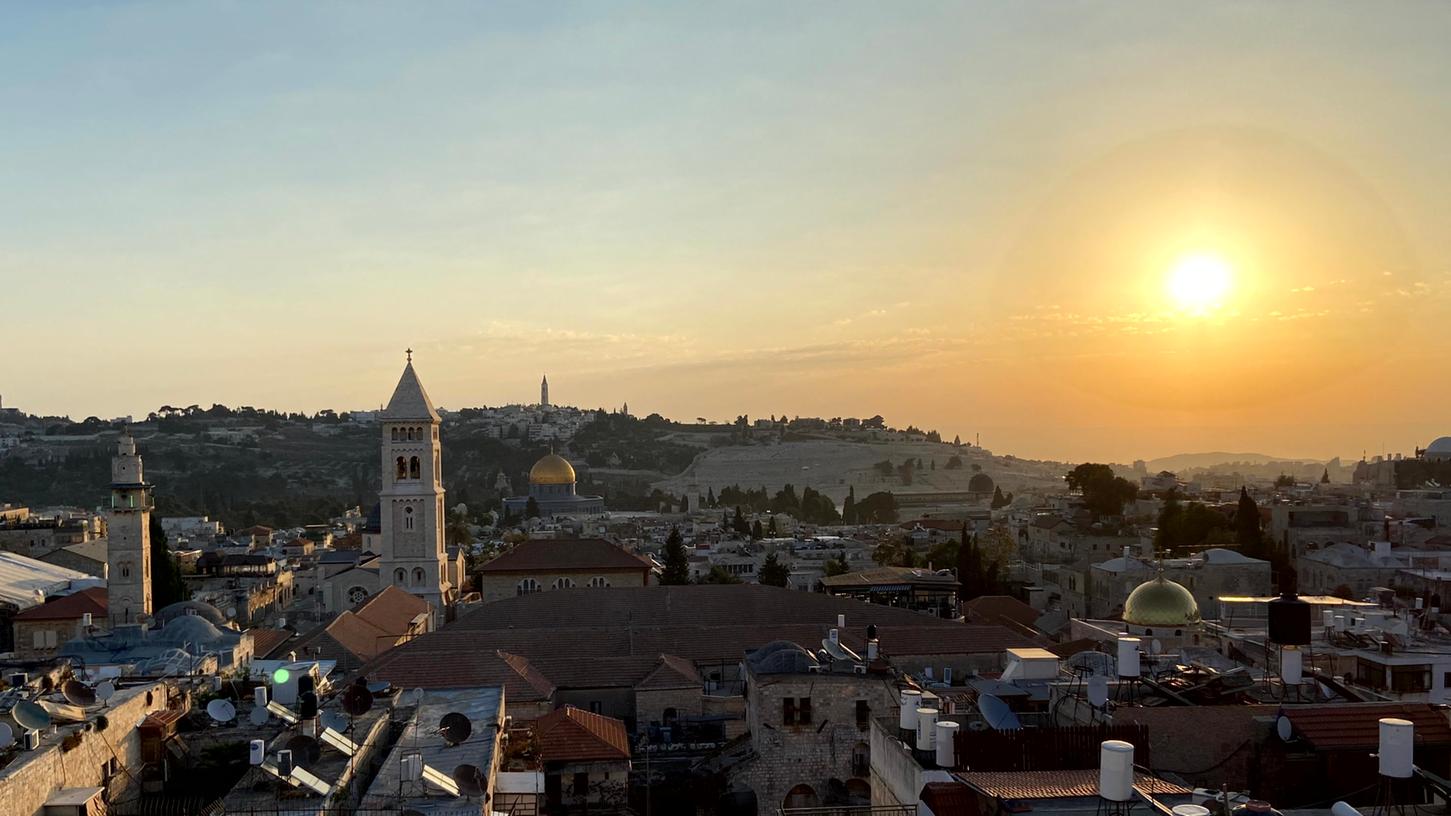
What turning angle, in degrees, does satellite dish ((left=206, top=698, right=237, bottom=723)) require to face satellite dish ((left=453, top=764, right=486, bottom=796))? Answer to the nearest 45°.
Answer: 0° — it already faces it

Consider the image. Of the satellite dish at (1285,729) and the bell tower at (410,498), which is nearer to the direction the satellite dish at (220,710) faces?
the satellite dish

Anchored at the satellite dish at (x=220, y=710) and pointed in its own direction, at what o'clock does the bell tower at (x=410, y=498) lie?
The bell tower is roughly at 8 o'clock from the satellite dish.

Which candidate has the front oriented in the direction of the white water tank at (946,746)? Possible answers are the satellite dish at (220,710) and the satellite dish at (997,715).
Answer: the satellite dish at (220,710)

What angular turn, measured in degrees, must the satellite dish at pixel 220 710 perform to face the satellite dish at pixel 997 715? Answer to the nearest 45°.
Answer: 0° — it already faces it

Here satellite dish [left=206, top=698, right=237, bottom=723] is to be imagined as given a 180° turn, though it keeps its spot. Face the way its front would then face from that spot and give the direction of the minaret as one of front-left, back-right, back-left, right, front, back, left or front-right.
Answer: front-right

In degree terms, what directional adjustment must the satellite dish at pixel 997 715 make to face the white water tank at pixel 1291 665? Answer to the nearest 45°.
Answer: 0° — it already faces it

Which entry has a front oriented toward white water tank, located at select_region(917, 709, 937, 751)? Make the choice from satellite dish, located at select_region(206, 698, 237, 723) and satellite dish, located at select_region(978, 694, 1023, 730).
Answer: satellite dish, located at select_region(206, 698, 237, 723)

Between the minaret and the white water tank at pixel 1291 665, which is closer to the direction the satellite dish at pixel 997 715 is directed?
the white water tank

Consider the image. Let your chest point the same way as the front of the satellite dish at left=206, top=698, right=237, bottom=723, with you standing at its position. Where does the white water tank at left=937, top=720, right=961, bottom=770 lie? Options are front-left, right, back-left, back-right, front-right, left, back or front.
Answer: front

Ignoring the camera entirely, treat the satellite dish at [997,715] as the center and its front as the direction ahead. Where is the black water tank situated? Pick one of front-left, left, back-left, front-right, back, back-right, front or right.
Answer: front

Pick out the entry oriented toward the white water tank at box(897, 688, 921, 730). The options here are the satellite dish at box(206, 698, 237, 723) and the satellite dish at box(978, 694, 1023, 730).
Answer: the satellite dish at box(206, 698, 237, 723)

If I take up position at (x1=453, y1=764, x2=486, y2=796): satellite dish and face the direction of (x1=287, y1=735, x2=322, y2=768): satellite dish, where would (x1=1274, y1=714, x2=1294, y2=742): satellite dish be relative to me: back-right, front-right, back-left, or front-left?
back-right

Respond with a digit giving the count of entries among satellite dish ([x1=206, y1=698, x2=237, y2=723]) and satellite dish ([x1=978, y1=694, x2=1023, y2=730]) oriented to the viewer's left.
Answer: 0
